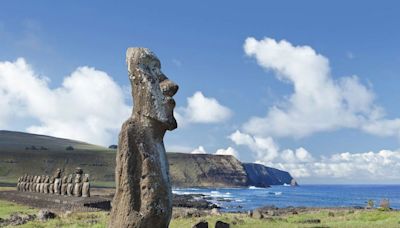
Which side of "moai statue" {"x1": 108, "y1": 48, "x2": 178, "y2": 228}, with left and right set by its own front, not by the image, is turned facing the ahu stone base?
left

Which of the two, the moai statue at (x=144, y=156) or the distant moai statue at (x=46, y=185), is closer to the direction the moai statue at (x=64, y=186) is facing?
the moai statue

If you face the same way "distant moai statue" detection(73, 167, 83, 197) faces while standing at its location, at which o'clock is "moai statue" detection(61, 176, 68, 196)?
The moai statue is roughly at 4 o'clock from the distant moai statue.

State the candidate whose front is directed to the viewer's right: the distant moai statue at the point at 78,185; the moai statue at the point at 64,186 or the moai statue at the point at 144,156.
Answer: the moai statue at the point at 144,156

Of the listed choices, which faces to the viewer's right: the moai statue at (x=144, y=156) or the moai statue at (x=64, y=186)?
the moai statue at (x=144, y=156)

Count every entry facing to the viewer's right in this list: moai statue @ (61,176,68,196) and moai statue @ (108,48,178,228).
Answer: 1

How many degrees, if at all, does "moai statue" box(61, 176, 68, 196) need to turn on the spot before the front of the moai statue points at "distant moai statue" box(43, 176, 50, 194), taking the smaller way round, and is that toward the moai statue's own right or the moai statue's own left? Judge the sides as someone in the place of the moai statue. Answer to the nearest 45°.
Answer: approximately 135° to the moai statue's own right

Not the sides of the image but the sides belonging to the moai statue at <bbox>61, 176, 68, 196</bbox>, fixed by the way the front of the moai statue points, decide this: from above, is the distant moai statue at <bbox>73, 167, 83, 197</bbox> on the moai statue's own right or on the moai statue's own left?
on the moai statue's own left

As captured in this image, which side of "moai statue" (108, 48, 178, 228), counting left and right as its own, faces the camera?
right

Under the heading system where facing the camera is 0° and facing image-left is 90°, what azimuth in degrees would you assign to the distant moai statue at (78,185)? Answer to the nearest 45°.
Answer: approximately 45°

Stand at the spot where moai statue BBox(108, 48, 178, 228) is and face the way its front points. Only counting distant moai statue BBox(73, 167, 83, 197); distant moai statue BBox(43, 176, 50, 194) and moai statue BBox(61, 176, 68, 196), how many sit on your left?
3

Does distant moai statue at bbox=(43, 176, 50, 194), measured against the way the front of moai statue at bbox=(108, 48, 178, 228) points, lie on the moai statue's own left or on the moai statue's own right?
on the moai statue's own left

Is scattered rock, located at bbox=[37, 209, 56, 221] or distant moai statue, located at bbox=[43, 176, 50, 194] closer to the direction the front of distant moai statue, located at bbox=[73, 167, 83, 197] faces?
the scattered rock
